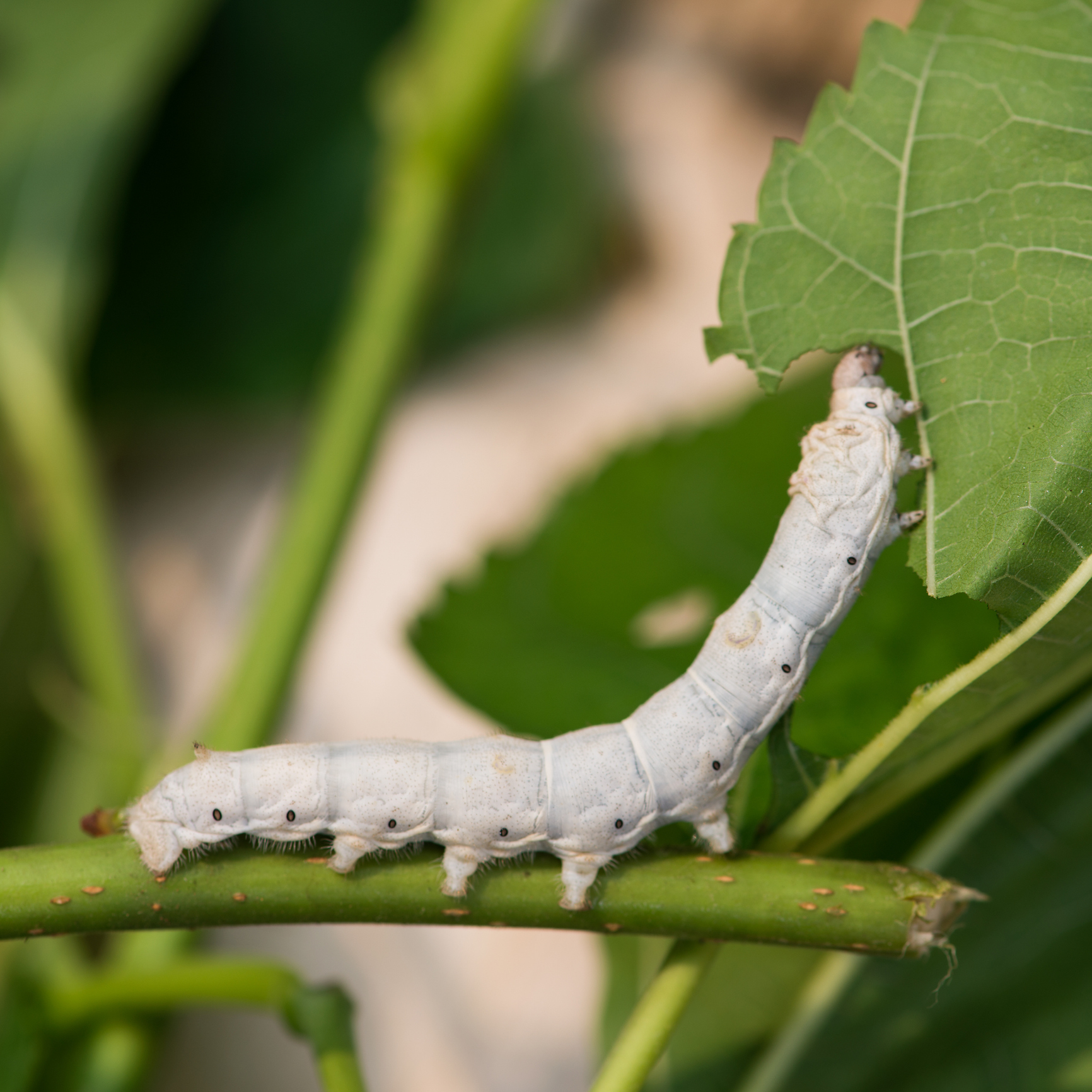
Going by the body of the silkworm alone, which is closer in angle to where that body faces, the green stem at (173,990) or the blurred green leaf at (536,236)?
the blurred green leaf

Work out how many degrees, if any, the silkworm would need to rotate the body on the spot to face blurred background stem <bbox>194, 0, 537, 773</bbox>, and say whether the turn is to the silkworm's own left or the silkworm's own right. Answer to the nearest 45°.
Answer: approximately 90° to the silkworm's own left

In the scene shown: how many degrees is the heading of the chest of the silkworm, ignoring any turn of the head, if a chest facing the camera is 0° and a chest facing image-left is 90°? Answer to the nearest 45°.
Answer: approximately 270°

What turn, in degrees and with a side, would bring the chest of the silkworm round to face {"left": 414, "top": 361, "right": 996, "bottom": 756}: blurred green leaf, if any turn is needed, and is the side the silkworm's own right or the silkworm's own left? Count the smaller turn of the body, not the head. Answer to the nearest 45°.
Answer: approximately 90° to the silkworm's own left
